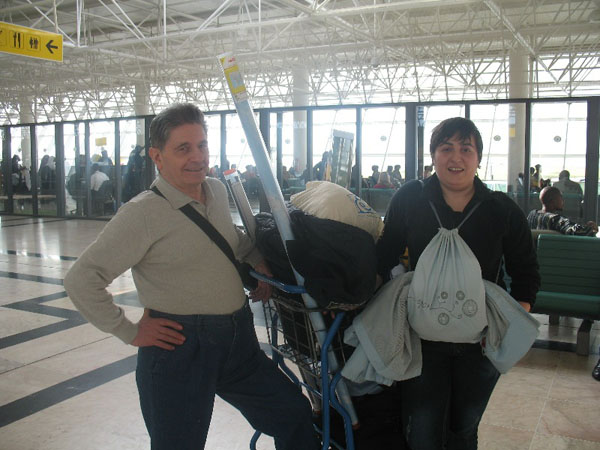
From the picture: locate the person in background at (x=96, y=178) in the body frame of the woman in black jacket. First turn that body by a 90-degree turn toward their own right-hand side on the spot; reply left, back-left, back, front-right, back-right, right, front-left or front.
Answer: front-right

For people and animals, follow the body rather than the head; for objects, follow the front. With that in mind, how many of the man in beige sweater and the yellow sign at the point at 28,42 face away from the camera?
0

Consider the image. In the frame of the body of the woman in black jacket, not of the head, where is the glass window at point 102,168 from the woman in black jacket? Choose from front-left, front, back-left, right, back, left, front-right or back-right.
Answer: back-right

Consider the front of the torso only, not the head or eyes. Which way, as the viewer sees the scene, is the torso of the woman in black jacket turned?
toward the camera

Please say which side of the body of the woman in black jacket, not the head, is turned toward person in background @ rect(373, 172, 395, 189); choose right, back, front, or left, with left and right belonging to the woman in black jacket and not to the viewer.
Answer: back

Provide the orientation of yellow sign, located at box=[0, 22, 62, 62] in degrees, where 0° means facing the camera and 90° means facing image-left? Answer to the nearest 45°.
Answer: approximately 315°

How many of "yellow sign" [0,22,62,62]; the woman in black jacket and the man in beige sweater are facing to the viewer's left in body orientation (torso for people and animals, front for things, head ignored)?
0

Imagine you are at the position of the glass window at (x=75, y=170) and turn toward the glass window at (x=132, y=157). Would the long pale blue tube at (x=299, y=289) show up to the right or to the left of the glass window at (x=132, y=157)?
right

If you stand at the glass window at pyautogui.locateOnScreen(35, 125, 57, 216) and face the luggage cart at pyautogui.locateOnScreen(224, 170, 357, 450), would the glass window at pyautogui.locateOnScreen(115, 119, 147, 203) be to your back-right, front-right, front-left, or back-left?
front-left

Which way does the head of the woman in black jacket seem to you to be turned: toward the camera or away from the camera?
toward the camera

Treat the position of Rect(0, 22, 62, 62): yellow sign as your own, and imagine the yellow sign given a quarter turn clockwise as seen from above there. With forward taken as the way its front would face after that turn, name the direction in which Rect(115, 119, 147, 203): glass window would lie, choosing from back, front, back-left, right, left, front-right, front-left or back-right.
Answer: back

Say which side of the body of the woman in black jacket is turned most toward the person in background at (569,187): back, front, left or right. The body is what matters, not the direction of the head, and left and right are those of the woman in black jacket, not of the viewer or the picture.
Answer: back

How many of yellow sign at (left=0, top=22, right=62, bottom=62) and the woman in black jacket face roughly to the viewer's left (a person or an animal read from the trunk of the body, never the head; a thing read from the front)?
0
